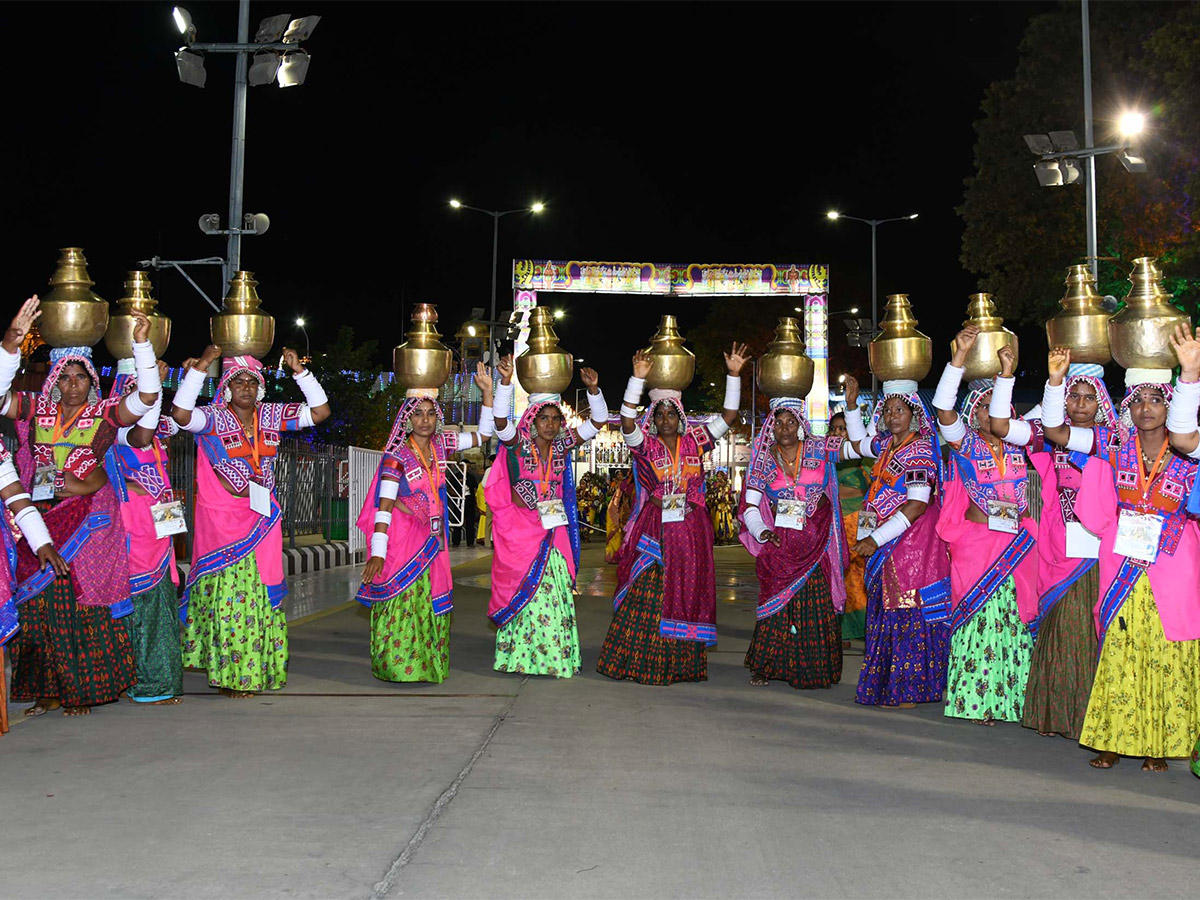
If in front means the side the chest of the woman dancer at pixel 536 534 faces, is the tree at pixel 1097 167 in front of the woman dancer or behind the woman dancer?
behind

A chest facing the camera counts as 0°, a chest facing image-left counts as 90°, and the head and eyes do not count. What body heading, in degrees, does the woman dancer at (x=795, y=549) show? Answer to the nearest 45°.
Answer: approximately 0°

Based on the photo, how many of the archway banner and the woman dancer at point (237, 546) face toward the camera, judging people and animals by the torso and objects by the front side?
2

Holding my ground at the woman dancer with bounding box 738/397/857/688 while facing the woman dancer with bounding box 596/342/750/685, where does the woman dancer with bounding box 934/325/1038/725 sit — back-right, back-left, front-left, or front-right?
back-left

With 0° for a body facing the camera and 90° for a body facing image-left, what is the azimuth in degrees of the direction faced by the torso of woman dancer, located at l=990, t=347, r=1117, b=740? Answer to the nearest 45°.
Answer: approximately 45°

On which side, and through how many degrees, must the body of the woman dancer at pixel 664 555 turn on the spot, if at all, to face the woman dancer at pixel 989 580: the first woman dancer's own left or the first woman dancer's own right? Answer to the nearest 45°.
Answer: approximately 45° to the first woman dancer's own left

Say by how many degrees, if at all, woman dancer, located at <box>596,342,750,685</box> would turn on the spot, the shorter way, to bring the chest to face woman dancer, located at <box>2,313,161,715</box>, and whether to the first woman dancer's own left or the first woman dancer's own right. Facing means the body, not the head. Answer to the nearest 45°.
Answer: approximately 45° to the first woman dancer's own right

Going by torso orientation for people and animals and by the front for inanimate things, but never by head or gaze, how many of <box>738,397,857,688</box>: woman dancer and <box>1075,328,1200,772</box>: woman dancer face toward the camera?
2
